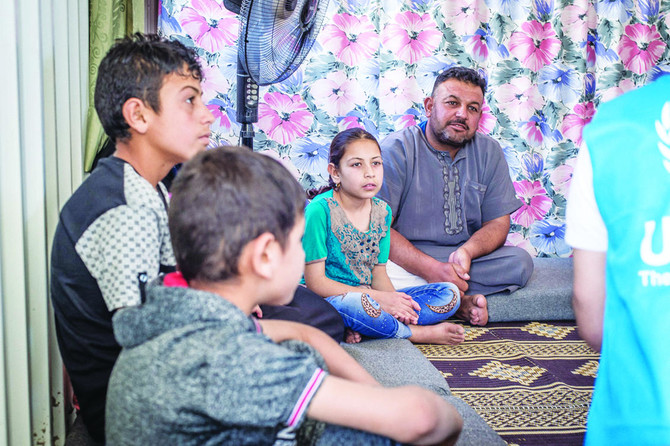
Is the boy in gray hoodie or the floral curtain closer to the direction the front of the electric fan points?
the boy in gray hoodie

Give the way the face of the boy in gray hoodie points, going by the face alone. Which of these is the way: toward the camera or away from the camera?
away from the camera

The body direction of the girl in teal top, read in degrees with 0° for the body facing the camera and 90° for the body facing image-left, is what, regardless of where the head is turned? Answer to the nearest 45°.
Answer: approximately 315°

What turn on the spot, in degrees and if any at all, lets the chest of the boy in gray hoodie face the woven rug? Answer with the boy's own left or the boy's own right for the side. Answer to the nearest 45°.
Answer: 0° — they already face it

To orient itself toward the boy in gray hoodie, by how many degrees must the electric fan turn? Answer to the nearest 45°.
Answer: approximately 45° to its right

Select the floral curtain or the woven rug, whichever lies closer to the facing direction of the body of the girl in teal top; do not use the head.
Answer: the woven rug

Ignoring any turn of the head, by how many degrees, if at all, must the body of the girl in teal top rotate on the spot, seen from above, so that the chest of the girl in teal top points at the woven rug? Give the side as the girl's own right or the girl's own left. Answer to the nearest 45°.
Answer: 0° — they already face it
